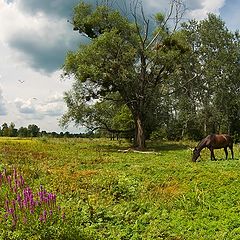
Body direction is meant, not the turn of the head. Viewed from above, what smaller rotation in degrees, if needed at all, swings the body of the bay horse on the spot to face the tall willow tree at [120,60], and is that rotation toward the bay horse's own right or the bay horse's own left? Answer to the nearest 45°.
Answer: approximately 45° to the bay horse's own right

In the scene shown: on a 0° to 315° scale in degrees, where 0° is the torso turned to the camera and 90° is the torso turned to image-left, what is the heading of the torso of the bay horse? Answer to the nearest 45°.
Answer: approximately 90°
